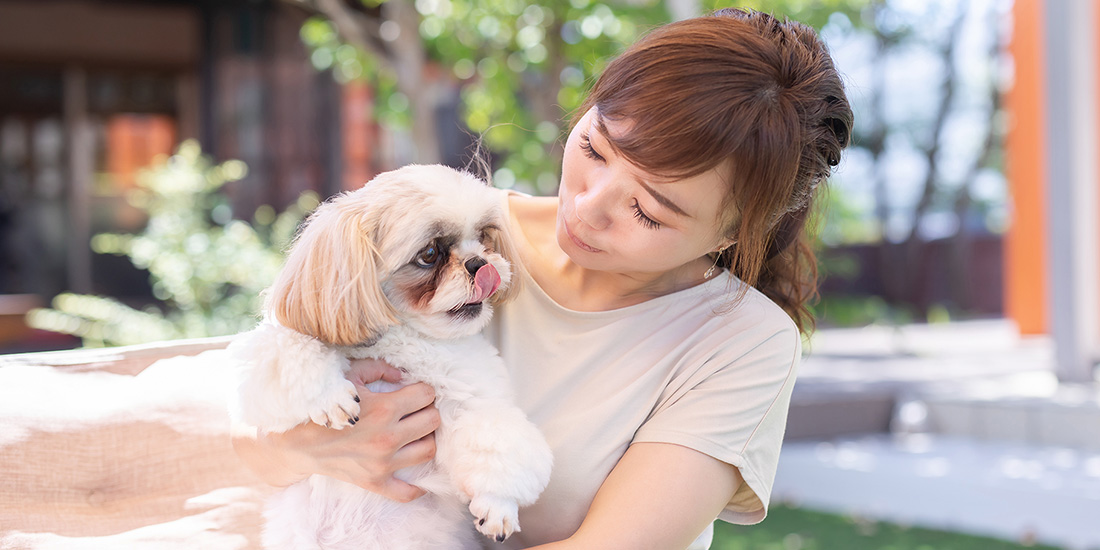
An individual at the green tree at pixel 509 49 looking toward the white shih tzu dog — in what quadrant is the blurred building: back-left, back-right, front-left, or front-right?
back-right

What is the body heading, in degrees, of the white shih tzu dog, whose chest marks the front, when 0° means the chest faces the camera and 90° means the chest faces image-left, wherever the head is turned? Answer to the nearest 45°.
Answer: approximately 315°

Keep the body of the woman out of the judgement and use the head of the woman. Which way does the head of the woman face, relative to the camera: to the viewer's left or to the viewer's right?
to the viewer's left

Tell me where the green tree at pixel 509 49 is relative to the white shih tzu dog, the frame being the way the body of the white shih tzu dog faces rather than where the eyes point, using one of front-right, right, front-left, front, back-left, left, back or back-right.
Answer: back-left

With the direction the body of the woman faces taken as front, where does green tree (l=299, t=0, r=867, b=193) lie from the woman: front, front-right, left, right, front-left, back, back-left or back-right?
back-right
